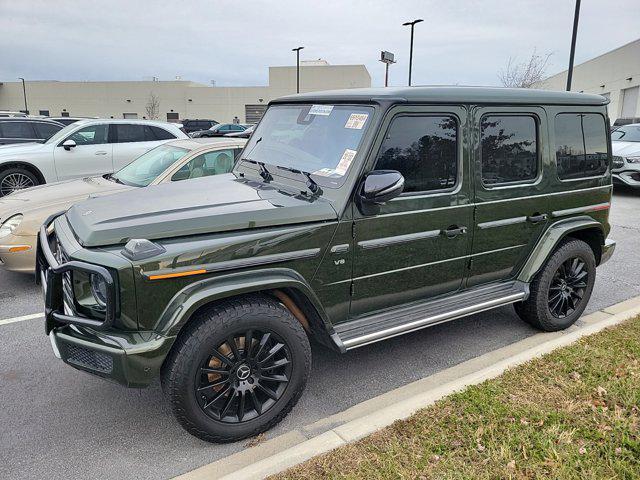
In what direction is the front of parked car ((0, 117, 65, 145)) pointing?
to the viewer's left

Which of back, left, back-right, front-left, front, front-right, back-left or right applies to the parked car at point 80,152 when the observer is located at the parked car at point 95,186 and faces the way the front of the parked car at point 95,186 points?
back-right

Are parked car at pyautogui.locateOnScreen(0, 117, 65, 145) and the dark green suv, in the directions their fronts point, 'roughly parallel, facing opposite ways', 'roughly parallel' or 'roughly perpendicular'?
roughly parallel

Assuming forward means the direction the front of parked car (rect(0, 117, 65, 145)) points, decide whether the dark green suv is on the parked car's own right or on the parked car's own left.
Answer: on the parked car's own left

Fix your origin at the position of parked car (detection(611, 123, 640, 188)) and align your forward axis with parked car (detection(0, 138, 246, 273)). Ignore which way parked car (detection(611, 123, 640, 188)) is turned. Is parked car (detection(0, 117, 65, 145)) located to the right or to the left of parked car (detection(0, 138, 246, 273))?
right

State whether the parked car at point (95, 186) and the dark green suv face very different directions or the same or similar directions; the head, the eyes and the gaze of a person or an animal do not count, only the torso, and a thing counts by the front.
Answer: same or similar directions

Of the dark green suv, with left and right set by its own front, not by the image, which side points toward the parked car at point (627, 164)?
back

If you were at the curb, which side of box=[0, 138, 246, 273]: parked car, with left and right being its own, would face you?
left

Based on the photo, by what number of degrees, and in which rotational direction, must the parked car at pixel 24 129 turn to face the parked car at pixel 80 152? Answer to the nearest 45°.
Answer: approximately 90° to its left

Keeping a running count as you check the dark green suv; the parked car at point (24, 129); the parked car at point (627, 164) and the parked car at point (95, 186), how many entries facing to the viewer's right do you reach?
0

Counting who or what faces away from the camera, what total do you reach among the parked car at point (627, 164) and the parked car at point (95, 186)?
0

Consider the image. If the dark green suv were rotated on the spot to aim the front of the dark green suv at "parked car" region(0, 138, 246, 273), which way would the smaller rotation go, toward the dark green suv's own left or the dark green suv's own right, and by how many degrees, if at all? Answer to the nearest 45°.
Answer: approximately 90° to the dark green suv's own right
